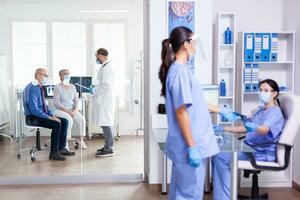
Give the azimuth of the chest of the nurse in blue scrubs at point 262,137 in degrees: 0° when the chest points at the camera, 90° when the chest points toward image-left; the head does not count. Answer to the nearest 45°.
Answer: approximately 45°

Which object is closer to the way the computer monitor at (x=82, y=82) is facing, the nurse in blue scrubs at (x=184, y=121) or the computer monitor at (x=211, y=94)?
the nurse in blue scrubs

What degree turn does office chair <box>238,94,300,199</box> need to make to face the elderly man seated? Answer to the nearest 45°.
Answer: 0° — it already faces them

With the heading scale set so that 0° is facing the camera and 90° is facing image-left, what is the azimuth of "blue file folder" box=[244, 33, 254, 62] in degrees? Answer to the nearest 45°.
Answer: approximately 0°

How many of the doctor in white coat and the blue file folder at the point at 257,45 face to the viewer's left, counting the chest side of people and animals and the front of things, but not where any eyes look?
1

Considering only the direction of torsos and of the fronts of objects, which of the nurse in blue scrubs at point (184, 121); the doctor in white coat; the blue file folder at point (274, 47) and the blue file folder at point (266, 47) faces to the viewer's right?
the nurse in blue scrubs

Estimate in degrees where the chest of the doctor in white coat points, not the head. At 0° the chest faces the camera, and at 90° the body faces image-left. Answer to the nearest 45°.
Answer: approximately 90°

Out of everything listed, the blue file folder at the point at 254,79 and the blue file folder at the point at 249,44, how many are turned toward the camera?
2

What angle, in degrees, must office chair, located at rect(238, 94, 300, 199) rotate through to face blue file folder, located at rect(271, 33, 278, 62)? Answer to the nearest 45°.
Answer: approximately 90° to its right

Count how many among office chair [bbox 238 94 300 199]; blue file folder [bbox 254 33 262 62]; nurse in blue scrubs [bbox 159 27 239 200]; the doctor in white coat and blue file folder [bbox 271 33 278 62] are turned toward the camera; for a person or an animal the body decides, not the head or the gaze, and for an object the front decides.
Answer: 2
